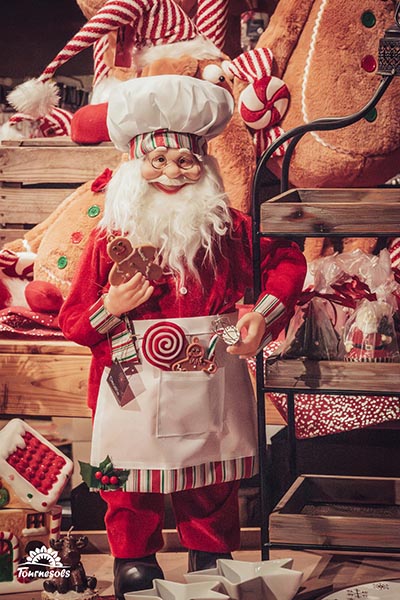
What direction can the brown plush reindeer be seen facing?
toward the camera

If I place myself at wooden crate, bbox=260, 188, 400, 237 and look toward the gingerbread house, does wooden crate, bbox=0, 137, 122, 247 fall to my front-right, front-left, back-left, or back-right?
front-right

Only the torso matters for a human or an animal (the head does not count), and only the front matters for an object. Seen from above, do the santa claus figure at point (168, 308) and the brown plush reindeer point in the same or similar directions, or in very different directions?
same or similar directions

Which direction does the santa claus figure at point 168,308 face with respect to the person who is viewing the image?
facing the viewer

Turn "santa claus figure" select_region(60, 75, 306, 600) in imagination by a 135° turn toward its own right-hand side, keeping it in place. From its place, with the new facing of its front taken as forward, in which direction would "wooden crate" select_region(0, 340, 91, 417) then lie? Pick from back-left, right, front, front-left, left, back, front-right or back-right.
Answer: front

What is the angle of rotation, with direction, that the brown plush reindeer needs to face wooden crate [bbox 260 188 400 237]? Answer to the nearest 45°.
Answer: approximately 45° to its left

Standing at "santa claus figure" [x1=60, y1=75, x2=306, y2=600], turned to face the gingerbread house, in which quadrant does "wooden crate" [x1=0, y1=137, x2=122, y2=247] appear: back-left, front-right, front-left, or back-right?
front-right
